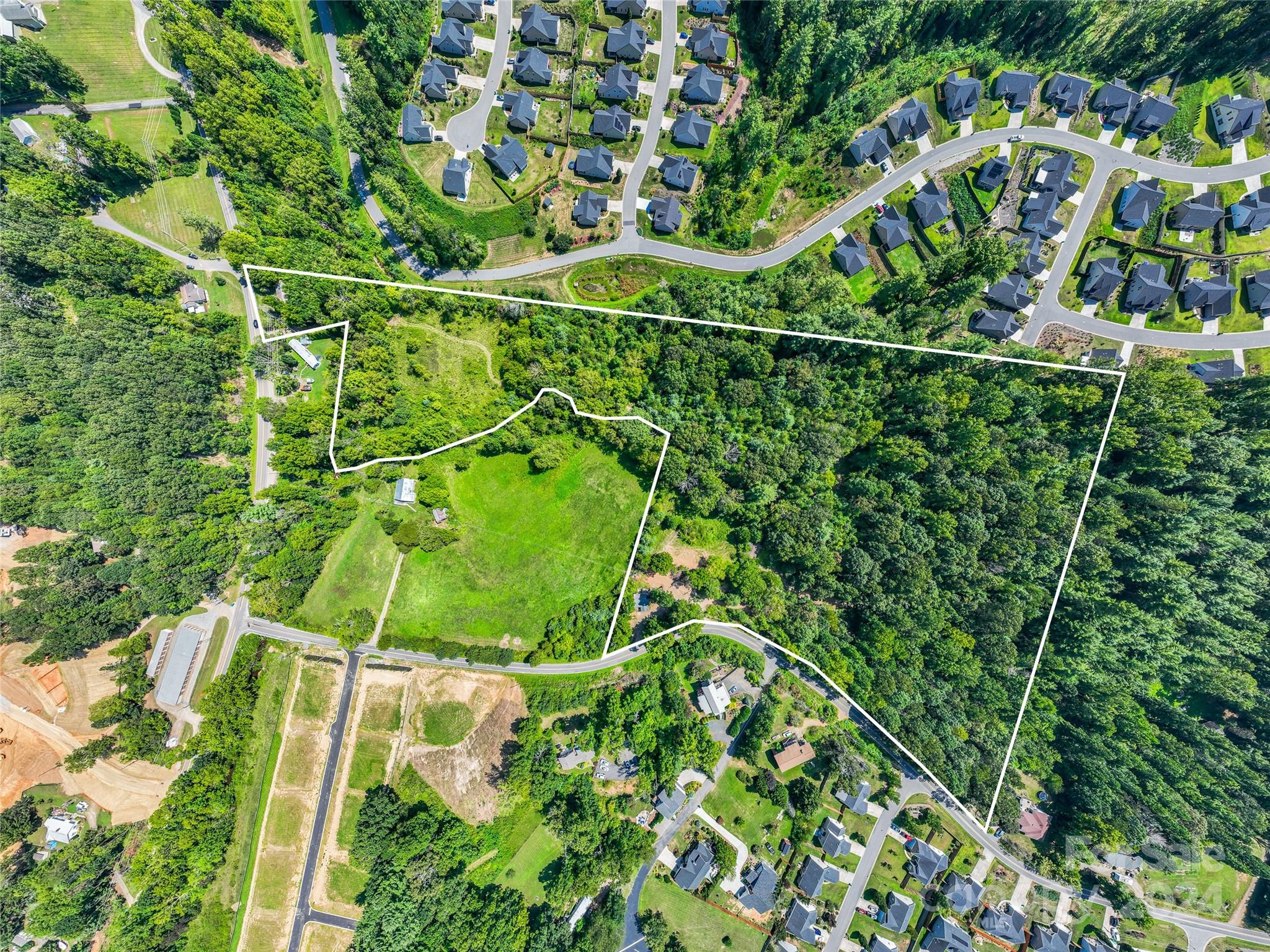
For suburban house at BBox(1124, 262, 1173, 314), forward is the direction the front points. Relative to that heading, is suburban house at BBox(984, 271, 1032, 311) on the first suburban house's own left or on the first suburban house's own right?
on the first suburban house's own right

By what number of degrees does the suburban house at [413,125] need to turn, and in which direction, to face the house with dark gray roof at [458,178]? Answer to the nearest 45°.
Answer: approximately 45° to its right

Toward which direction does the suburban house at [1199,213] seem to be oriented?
away from the camera

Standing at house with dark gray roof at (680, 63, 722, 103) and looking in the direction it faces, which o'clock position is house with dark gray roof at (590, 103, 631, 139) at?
house with dark gray roof at (590, 103, 631, 139) is roughly at 12 o'clock from house with dark gray roof at (680, 63, 722, 103).

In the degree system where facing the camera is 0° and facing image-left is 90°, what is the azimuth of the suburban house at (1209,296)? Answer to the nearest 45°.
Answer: approximately 0°

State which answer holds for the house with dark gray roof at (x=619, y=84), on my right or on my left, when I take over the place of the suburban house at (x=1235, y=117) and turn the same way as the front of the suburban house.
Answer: on my right

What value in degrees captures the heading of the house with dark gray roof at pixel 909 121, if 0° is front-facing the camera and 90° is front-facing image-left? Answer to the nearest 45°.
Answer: approximately 315°

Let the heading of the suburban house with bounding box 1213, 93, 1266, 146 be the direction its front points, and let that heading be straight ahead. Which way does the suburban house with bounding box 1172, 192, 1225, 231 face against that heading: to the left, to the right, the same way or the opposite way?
the opposite way

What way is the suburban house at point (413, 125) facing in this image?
to the viewer's right

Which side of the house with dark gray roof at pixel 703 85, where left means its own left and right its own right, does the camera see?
left

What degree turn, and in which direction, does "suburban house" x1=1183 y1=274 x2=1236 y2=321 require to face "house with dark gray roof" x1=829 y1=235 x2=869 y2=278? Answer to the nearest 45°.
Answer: approximately 45° to its right

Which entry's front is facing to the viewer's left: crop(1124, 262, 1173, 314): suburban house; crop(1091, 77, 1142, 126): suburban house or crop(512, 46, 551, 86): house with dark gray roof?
the house with dark gray roof
